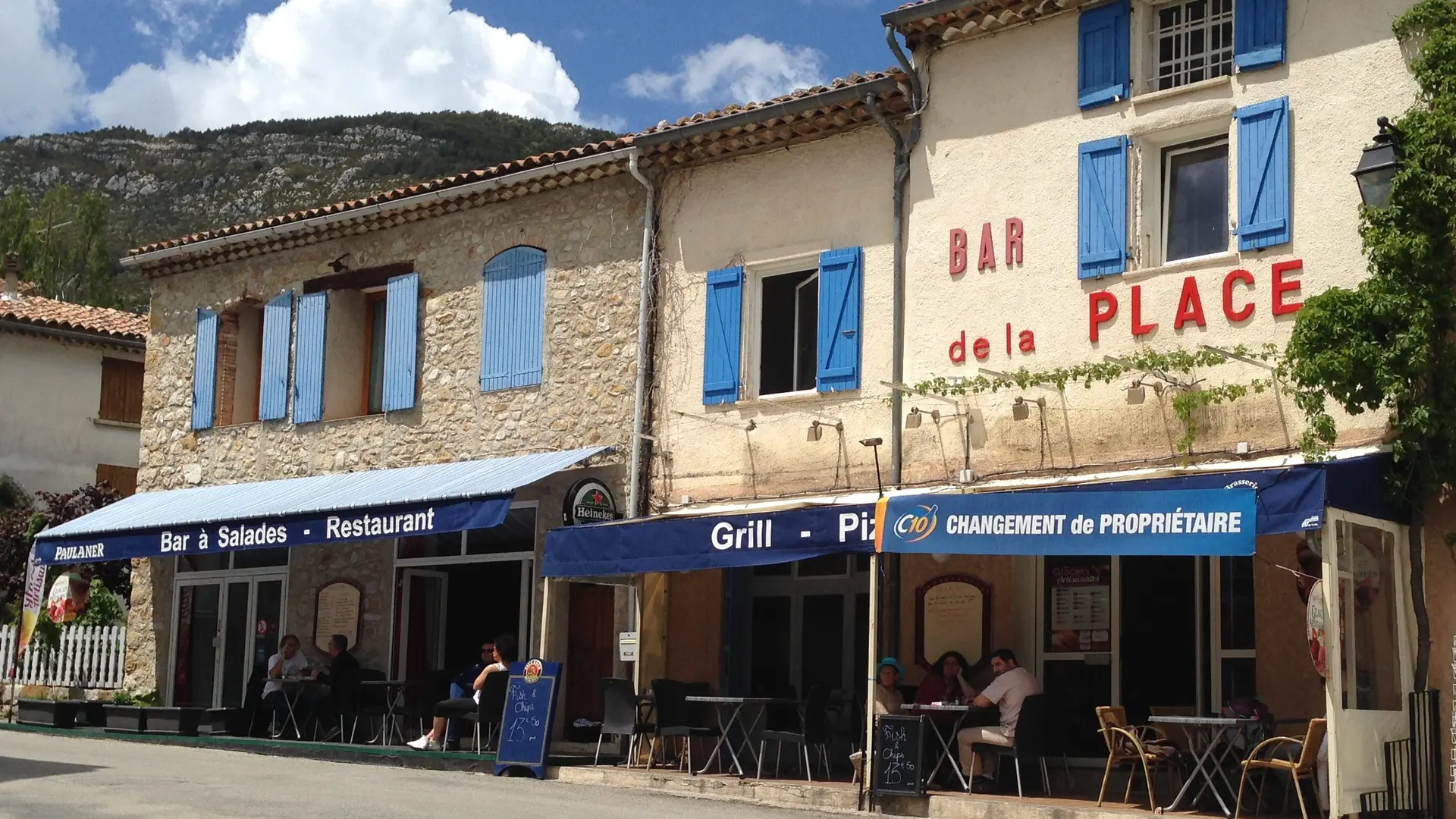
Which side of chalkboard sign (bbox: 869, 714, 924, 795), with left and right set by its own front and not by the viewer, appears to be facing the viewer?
front

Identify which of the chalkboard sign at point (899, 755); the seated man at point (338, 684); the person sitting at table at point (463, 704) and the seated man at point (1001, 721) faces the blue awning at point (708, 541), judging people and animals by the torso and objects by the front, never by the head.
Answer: the seated man at point (1001, 721)

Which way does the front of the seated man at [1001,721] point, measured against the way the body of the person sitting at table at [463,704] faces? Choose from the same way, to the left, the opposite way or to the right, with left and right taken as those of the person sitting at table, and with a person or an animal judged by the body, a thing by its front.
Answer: the same way

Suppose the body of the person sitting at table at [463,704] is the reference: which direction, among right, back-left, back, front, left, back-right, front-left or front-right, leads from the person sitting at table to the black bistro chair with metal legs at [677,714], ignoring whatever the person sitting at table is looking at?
back-left

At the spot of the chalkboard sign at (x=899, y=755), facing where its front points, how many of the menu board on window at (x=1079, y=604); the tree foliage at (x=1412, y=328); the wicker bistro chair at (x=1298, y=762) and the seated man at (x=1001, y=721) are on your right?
0

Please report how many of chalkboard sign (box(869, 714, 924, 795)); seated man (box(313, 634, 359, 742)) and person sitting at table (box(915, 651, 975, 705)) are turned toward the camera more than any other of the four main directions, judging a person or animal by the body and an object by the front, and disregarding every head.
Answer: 2

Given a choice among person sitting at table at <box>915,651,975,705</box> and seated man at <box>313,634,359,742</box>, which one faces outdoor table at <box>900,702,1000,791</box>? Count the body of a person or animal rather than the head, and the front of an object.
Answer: the person sitting at table

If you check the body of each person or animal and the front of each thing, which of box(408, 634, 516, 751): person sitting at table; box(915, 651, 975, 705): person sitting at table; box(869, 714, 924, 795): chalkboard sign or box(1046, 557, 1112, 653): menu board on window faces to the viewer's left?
box(408, 634, 516, 751): person sitting at table

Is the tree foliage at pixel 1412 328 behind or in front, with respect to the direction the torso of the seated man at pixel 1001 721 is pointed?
behind

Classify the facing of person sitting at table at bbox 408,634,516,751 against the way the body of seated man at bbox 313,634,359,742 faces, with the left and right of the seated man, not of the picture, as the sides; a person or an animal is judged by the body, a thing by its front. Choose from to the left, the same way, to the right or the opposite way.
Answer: the same way

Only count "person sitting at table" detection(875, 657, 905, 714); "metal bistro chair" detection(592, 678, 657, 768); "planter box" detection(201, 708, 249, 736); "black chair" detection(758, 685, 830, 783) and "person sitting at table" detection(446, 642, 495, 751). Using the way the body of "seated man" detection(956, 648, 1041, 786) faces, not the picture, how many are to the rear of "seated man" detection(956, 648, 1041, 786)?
0

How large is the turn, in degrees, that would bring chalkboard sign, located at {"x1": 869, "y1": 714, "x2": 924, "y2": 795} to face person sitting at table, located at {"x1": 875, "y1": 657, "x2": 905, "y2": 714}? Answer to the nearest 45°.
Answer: approximately 180°

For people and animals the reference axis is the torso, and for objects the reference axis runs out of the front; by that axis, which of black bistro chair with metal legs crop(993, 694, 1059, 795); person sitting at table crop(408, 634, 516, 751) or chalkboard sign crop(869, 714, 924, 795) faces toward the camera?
the chalkboard sign

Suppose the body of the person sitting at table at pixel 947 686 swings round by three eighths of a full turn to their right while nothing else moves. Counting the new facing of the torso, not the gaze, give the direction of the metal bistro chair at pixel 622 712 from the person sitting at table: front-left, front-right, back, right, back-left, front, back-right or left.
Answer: front-left

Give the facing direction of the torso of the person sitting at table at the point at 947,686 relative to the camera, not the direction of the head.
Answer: toward the camera

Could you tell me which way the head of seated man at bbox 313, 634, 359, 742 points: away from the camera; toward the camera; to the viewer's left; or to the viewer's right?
to the viewer's left

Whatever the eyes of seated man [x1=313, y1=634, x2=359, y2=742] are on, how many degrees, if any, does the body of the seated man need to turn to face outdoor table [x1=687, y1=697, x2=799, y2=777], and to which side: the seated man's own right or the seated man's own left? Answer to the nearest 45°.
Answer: approximately 135° to the seated man's own left

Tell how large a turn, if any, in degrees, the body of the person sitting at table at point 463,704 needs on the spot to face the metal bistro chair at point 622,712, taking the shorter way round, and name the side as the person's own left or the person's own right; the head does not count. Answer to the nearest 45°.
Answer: approximately 135° to the person's own left

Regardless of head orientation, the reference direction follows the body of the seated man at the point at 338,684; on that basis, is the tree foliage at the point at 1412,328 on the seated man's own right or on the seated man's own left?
on the seated man's own left

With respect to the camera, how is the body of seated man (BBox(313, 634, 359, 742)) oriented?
to the viewer's left
